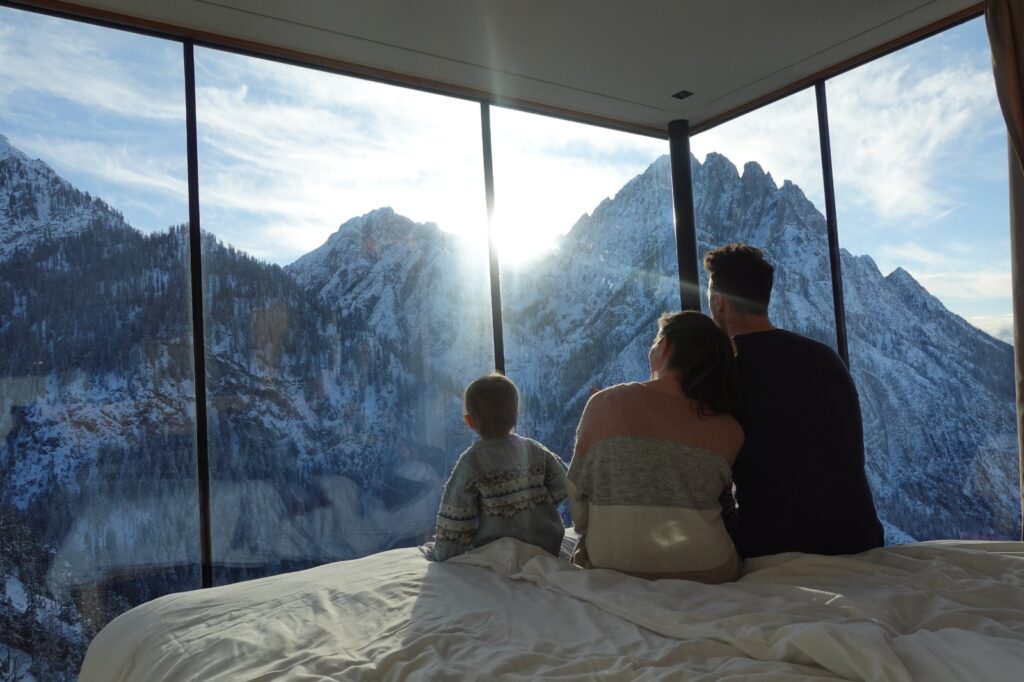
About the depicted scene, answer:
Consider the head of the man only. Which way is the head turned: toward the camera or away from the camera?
away from the camera

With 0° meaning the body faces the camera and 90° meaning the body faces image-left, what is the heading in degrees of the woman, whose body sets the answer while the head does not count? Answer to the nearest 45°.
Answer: approximately 180°

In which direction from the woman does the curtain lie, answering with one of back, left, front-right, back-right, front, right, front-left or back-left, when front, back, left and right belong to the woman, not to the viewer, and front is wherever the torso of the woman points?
front-right
